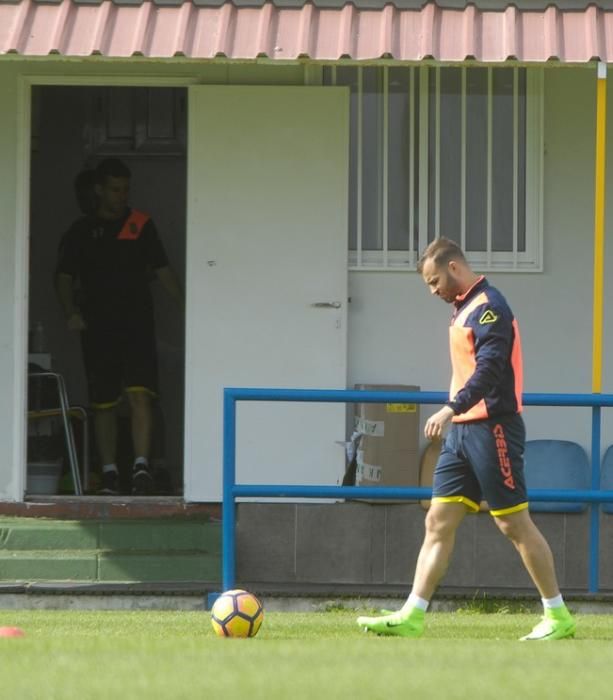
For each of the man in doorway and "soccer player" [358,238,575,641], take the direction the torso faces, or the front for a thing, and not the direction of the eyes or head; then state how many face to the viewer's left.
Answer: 1

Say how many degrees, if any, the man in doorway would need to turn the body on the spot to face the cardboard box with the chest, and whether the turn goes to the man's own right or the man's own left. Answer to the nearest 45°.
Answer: approximately 45° to the man's own left

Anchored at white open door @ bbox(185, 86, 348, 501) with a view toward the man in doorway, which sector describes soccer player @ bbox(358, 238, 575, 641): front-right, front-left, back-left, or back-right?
back-left

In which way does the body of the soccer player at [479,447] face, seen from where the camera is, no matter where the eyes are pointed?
to the viewer's left

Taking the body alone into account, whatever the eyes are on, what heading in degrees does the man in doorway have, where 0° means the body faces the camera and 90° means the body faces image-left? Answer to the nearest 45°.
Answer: approximately 0°

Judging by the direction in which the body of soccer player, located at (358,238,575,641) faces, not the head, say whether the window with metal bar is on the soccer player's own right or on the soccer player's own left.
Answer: on the soccer player's own right

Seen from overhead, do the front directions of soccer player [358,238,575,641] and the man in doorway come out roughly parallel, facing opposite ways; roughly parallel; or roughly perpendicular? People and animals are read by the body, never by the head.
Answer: roughly perpendicular

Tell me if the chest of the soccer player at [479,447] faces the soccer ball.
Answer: yes
